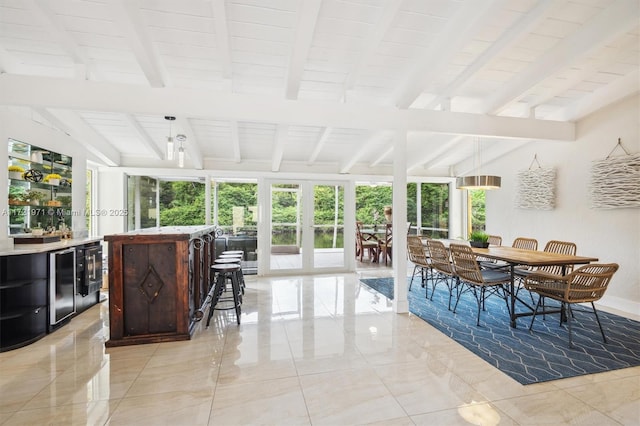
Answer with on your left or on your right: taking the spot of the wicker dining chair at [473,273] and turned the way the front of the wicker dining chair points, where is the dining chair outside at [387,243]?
on your left

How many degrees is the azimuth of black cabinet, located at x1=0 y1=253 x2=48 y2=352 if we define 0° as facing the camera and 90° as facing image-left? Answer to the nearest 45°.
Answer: approximately 315°

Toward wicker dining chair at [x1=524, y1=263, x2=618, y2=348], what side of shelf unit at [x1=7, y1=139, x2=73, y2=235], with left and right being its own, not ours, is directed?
front

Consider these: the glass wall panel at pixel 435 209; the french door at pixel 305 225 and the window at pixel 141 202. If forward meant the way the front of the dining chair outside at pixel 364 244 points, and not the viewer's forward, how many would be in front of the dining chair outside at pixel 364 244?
1

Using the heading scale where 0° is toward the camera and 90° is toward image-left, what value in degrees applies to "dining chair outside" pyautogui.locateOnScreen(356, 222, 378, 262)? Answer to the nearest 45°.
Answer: approximately 270°

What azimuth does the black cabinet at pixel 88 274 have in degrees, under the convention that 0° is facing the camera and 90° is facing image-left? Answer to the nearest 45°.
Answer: approximately 315°

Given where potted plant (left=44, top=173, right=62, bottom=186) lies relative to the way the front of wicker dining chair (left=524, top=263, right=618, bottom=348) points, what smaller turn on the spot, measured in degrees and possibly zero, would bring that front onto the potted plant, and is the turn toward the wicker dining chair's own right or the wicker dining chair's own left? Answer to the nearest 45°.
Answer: approximately 90° to the wicker dining chair's own left

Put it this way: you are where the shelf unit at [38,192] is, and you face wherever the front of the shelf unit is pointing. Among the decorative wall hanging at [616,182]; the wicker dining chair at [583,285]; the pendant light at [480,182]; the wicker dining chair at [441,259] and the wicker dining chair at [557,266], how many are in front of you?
5

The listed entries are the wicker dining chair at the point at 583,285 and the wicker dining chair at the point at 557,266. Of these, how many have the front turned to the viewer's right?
0

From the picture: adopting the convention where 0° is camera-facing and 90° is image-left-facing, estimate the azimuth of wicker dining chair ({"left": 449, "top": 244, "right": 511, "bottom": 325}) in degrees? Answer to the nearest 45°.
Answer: approximately 225°

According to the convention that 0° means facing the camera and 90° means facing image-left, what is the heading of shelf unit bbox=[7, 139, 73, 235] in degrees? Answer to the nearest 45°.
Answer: approximately 315°

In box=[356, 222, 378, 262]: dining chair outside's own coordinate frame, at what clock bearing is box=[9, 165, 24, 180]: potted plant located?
The potted plant is roughly at 4 o'clock from the dining chair outside.

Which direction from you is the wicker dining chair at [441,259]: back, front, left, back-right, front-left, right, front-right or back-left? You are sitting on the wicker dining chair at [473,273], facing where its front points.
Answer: left

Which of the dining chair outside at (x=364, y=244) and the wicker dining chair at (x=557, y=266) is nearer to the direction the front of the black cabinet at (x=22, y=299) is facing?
the wicker dining chair
